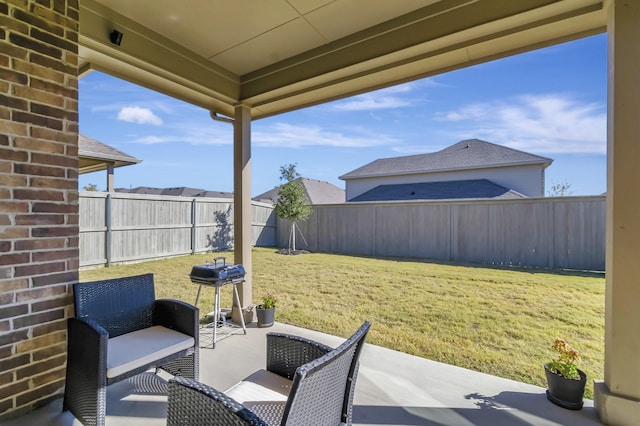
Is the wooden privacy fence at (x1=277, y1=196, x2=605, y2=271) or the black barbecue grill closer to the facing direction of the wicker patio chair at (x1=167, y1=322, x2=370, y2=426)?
the black barbecue grill

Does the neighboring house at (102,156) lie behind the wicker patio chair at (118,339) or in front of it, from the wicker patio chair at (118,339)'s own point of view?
behind

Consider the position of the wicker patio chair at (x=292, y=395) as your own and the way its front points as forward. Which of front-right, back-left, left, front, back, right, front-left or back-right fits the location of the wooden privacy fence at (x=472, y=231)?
right

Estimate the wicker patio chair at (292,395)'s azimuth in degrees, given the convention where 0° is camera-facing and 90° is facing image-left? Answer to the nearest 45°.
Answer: approximately 135°

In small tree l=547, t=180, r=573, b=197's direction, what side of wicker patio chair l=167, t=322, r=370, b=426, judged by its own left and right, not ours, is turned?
right

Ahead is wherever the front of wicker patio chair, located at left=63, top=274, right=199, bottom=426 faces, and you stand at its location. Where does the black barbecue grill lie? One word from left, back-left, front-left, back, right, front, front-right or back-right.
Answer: left

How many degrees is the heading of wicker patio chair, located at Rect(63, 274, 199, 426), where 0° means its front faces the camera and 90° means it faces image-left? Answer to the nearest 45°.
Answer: approximately 315°

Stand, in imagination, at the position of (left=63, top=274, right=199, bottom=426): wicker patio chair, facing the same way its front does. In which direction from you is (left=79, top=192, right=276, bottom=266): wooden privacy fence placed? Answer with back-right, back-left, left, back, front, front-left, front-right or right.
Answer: back-left

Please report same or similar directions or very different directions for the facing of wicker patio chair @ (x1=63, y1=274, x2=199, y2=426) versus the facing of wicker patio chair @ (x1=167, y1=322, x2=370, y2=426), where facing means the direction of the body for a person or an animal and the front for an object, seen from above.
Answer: very different directions

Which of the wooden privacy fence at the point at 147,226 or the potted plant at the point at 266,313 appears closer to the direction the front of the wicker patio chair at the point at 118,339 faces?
the potted plant

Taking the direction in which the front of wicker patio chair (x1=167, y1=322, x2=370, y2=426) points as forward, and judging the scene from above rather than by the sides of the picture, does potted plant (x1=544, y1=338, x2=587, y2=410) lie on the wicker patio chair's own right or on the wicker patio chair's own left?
on the wicker patio chair's own right

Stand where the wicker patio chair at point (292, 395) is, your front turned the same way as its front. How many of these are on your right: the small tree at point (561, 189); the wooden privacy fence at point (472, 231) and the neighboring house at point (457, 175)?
3

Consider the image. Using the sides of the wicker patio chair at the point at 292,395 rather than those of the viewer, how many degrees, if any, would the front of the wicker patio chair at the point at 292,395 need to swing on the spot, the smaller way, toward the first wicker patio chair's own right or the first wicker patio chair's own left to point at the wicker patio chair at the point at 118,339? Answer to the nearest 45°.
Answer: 0° — it already faces it

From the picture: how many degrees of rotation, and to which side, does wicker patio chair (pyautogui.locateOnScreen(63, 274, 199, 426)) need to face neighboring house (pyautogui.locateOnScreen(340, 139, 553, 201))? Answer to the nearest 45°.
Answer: approximately 90° to its left

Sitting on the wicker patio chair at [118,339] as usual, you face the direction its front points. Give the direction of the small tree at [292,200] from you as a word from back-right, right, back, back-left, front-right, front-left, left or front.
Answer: left

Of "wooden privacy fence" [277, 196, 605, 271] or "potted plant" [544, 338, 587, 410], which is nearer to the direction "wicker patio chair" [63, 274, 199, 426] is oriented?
the potted plant

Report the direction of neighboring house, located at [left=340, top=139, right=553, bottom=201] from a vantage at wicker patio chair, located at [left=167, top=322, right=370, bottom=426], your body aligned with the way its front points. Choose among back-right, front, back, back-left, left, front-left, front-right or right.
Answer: right
